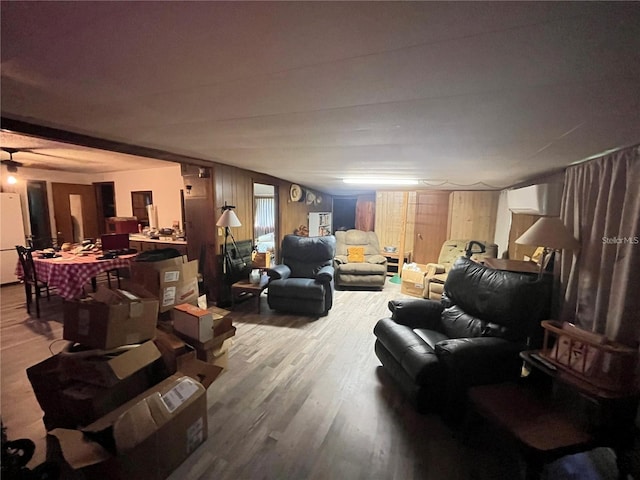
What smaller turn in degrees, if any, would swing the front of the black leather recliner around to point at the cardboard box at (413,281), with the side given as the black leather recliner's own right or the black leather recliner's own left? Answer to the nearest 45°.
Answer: approximately 135° to the black leather recliner's own right

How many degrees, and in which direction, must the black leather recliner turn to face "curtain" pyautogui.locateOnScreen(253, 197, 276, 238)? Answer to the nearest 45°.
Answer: approximately 90° to its right

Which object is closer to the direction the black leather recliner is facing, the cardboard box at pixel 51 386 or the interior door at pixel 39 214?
the cardboard box

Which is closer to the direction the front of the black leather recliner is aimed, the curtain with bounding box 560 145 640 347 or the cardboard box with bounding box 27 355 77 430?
the cardboard box

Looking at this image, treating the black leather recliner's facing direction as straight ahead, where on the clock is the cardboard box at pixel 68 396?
The cardboard box is roughly at 12 o'clock from the black leather recliner.

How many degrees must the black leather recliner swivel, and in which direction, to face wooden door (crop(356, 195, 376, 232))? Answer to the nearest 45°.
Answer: approximately 90° to its right

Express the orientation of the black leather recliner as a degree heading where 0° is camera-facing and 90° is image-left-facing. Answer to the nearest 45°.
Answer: approximately 45°

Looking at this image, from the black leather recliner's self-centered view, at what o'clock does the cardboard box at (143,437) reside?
The cardboard box is roughly at 12 o'clock from the black leather recliner.

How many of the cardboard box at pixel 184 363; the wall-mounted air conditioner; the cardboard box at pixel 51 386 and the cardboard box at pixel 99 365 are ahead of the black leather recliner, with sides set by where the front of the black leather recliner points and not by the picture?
3

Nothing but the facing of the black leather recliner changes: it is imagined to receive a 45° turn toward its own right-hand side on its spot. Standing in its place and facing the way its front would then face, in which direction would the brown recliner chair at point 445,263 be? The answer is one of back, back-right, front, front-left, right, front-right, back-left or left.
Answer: right
